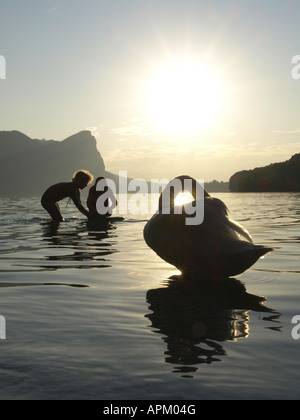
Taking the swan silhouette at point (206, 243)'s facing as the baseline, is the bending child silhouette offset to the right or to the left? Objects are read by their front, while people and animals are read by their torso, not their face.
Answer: on its right

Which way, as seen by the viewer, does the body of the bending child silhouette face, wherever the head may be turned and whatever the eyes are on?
to the viewer's right

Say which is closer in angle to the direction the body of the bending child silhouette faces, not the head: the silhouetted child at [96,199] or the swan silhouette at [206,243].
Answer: the silhouetted child

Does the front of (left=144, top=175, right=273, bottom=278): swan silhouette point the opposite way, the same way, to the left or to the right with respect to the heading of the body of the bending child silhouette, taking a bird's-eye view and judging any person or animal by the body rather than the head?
the opposite way

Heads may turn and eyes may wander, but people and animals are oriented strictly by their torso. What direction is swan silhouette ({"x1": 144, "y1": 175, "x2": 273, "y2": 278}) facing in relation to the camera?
to the viewer's left

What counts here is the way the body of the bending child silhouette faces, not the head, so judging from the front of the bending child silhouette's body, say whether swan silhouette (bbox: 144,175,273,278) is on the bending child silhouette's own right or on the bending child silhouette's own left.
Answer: on the bending child silhouette's own right
